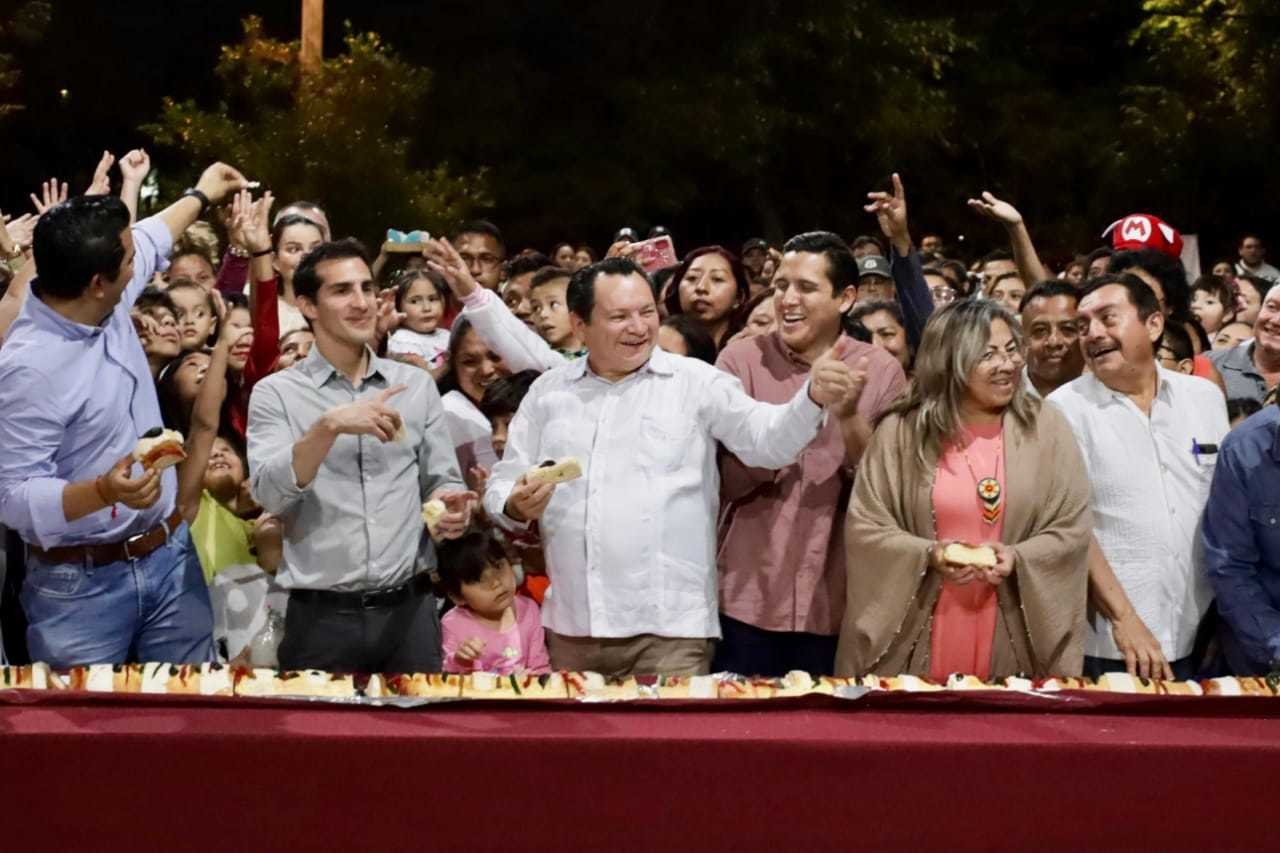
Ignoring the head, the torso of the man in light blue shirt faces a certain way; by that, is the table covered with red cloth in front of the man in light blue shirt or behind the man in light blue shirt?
in front

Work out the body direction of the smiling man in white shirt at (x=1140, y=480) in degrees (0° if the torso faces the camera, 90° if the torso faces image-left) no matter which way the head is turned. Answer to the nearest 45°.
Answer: approximately 0°

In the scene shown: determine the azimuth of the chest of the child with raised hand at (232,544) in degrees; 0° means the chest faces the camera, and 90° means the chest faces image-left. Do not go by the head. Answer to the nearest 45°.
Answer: approximately 0°

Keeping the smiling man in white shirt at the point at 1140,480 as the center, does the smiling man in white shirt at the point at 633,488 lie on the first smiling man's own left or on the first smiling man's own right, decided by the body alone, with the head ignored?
on the first smiling man's own right

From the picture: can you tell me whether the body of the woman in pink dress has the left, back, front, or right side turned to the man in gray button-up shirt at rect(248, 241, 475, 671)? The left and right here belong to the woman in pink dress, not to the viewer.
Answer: right

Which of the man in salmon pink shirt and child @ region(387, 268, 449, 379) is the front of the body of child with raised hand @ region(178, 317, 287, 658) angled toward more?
the man in salmon pink shirt

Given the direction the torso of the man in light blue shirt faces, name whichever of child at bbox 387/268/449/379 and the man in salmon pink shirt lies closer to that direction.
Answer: the man in salmon pink shirt

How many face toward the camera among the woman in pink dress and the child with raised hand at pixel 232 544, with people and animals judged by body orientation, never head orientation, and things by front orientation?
2

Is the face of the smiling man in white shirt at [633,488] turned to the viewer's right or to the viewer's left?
to the viewer's right

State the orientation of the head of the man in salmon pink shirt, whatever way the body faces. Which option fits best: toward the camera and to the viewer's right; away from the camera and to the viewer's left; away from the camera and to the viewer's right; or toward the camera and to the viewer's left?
toward the camera and to the viewer's left
